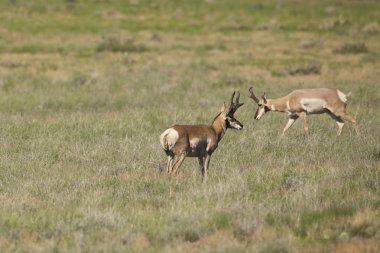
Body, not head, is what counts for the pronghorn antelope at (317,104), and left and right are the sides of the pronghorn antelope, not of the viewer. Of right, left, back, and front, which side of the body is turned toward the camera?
left

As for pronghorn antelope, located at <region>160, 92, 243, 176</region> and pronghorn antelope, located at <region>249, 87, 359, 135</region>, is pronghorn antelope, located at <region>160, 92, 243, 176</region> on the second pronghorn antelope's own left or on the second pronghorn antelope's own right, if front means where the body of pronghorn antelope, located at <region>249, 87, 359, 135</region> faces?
on the second pronghorn antelope's own left
